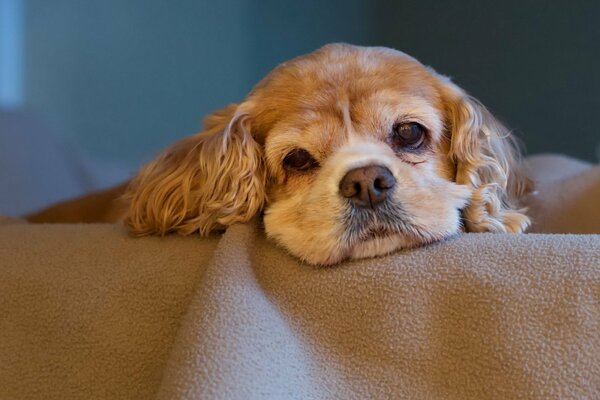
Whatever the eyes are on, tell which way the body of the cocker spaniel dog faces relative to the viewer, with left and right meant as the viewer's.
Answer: facing the viewer
